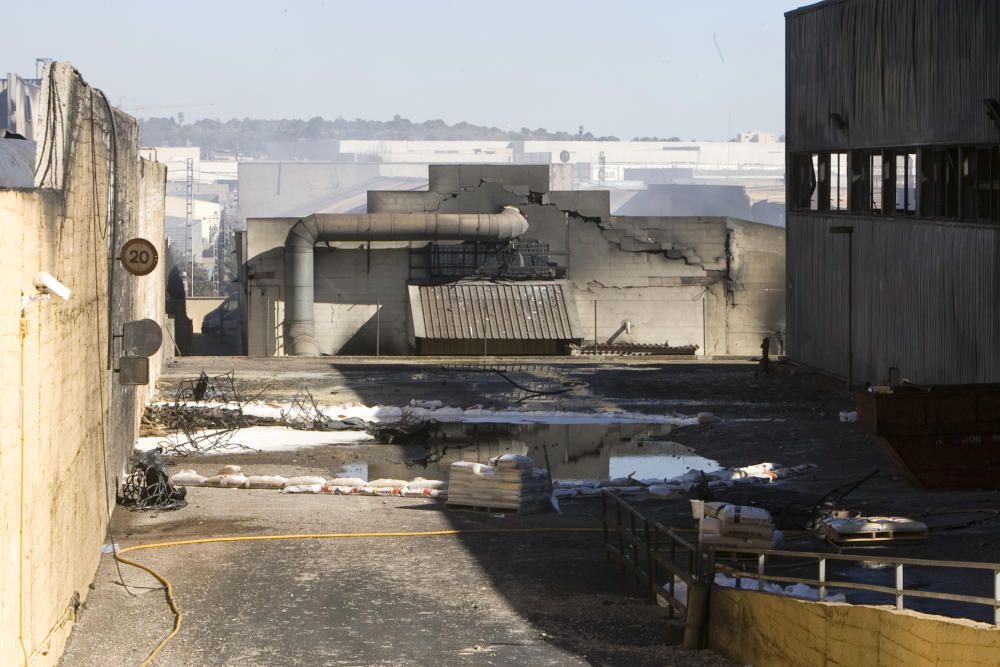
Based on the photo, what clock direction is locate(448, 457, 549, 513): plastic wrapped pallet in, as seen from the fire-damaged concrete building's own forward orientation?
The plastic wrapped pallet is roughly at 12 o'clock from the fire-damaged concrete building.

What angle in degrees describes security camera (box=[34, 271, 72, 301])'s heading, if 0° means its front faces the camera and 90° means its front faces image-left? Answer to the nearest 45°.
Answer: approximately 270°

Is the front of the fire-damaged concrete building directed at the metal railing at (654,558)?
yes

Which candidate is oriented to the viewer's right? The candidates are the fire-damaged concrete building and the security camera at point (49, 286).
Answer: the security camera

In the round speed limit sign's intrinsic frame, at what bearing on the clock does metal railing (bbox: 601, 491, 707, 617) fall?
The metal railing is roughly at 10 o'clock from the round speed limit sign.

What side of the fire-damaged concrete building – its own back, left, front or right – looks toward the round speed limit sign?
front

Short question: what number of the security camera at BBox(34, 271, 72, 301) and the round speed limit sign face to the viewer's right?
1

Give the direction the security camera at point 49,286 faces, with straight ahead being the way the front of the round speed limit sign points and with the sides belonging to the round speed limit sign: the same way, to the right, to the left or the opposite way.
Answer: to the left

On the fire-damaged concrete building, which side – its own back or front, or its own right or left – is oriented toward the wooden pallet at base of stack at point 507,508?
front

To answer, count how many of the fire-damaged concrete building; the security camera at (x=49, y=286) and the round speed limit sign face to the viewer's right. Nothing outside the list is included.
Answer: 1
